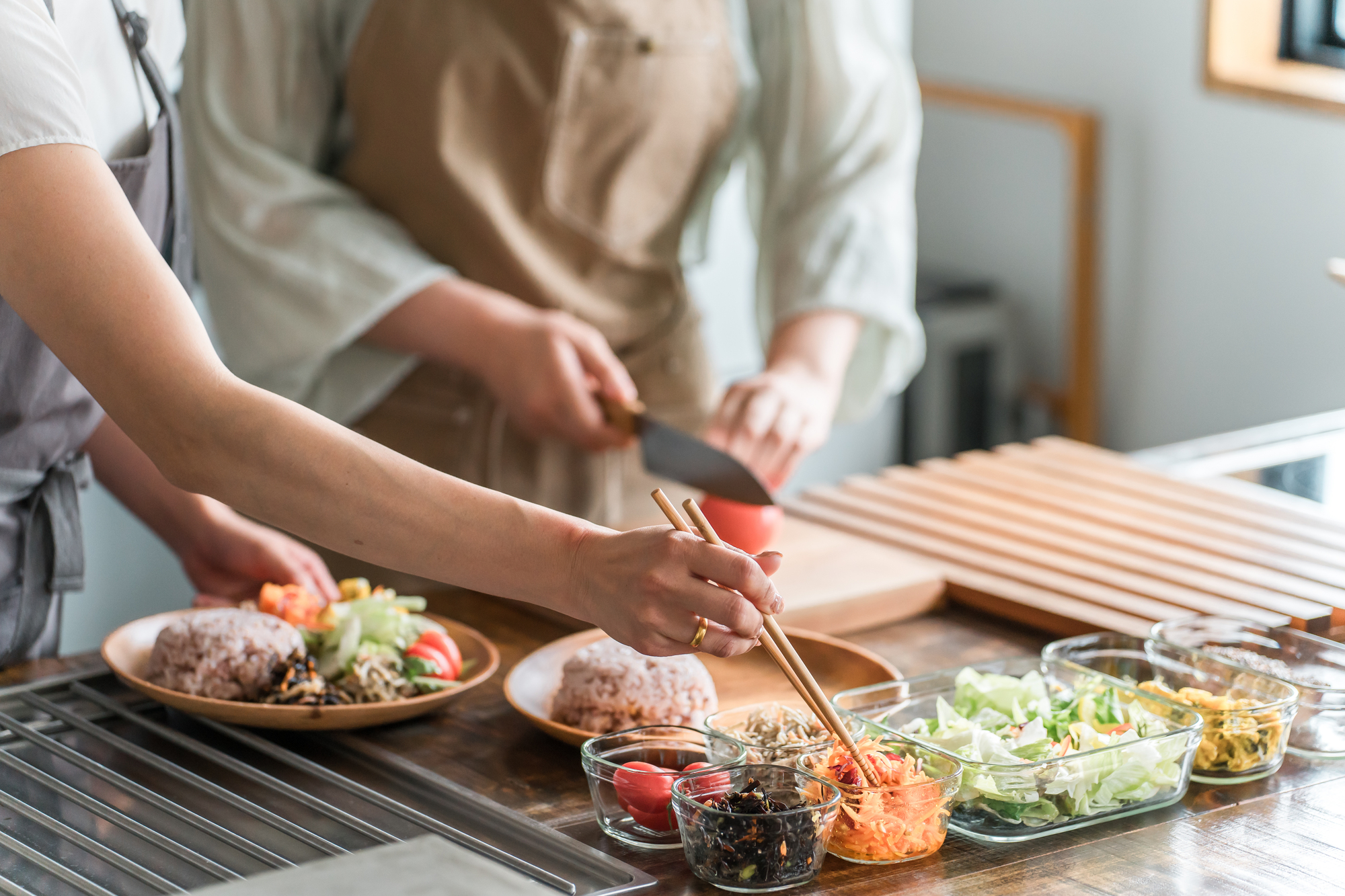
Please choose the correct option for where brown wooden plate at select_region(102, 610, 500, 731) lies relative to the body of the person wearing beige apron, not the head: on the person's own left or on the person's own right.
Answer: on the person's own right

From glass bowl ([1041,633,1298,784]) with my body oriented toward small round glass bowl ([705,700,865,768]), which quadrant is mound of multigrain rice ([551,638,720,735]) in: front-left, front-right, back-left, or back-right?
front-right

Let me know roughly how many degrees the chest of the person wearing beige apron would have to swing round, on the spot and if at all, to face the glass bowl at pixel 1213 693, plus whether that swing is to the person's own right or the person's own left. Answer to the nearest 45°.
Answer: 0° — they already face it

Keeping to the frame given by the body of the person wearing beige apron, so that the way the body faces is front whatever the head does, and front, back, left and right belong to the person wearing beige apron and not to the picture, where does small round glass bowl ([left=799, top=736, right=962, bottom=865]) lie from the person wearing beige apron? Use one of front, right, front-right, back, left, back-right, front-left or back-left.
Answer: front-right

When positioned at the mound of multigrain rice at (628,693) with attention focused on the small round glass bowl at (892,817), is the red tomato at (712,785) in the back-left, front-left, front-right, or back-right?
front-right

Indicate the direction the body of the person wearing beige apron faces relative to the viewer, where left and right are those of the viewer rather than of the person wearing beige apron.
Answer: facing the viewer and to the right of the viewer

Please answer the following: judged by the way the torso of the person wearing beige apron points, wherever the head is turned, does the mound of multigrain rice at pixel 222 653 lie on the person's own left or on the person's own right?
on the person's own right

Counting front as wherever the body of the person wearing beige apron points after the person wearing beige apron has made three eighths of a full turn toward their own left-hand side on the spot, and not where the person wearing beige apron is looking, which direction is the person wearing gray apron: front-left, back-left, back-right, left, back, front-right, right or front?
back

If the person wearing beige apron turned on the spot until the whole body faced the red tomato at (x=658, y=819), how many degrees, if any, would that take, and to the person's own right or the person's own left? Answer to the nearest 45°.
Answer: approximately 45° to the person's own right

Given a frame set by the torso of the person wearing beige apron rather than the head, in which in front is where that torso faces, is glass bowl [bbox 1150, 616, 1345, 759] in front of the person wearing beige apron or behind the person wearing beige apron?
in front

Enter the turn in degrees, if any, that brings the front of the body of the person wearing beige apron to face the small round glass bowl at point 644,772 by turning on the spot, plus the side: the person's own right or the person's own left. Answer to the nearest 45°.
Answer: approximately 45° to the person's own right

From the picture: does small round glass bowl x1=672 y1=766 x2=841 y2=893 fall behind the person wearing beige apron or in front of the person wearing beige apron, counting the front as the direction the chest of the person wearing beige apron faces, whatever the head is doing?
in front

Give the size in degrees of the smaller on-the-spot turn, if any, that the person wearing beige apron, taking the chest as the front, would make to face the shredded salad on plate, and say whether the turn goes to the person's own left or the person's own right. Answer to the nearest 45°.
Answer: approximately 45° to the person's own right
